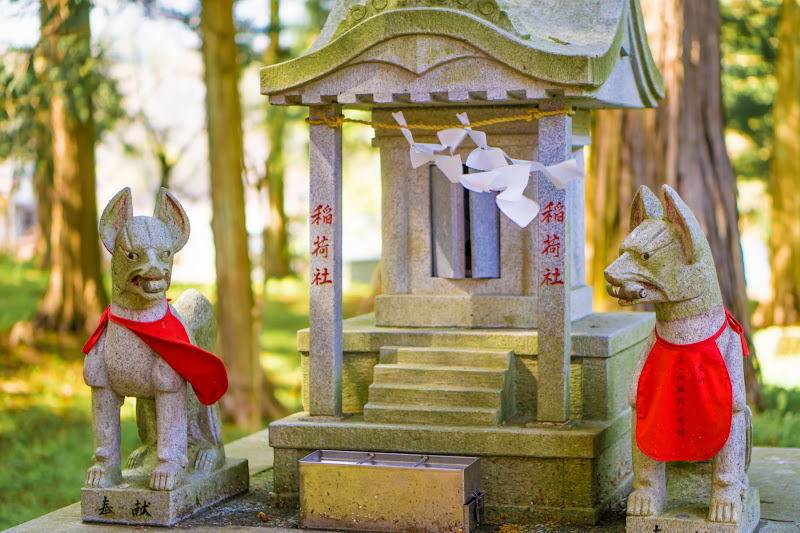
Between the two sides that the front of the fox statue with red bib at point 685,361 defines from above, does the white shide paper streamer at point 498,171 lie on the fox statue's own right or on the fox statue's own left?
on the fox statue's own right

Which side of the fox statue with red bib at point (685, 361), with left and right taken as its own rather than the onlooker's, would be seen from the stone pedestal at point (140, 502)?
right

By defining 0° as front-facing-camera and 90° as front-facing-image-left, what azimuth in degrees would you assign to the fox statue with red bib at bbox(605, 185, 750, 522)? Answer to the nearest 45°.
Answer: approximately 0°

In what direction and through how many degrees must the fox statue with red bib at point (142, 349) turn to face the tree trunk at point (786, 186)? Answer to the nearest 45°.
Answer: approximately 180°

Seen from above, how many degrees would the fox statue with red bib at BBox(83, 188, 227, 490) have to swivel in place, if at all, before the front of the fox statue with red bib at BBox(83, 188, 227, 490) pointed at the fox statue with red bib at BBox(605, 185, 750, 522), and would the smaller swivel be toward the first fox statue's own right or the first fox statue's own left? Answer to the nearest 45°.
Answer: approximately 90° to the first fox statue's own left

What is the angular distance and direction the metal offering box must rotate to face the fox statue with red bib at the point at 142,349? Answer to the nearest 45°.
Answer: approximately 90° to its right

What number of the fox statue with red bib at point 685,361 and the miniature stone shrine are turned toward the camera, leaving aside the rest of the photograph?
2

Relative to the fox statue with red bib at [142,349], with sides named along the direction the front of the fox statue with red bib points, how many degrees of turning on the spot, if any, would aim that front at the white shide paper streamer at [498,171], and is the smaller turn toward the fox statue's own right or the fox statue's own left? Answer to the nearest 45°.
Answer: approximately 135° to the fox statue's own left
